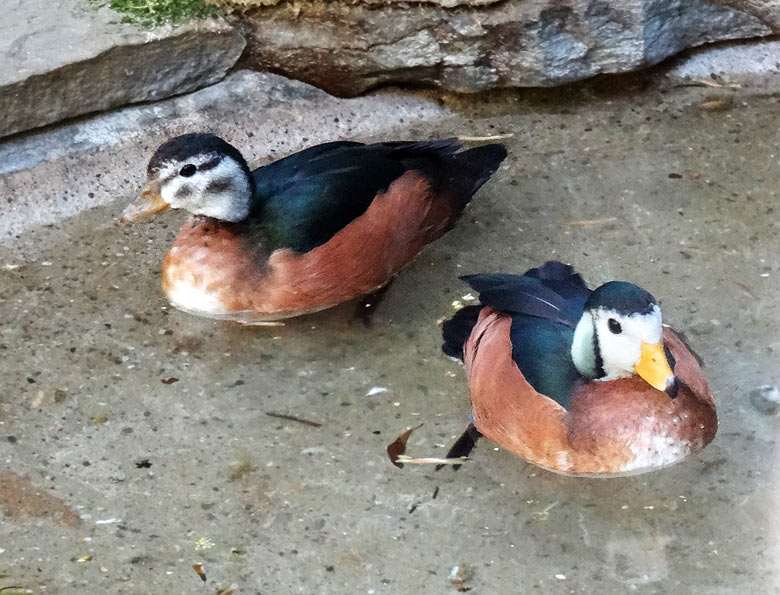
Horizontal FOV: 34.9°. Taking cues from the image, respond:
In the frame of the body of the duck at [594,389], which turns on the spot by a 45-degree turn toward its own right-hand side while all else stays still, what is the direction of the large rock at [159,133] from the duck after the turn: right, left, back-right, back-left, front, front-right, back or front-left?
back-right

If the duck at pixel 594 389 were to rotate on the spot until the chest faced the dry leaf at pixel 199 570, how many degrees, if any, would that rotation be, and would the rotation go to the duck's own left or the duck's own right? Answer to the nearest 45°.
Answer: approximately 90° to the duck's own right

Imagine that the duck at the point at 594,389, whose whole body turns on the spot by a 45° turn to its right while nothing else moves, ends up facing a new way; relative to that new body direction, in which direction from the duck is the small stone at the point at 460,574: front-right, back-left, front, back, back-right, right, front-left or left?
front-right

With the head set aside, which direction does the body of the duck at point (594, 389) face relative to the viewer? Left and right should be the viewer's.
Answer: facing the viewer and to the right of the viewer

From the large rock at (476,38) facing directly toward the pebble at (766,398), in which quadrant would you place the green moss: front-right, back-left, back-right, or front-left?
back-right

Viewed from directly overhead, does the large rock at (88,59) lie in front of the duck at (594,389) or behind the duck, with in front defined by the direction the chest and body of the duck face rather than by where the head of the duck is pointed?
behind

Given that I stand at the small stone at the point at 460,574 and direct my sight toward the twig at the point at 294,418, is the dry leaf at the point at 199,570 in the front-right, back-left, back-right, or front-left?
front-left

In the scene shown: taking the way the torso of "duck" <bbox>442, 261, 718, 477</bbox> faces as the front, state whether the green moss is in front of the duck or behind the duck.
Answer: behind

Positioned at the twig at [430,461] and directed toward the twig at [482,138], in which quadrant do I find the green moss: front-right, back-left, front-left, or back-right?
front-left

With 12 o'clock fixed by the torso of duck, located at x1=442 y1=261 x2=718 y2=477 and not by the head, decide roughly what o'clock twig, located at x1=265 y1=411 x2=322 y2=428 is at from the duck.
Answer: The twig is roughly at 5 o'clock from the duck.

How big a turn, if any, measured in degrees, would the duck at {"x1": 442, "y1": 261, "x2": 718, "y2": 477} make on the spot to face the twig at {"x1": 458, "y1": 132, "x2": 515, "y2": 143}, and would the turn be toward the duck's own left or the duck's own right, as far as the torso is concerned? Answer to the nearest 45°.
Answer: approximately 135° to the duck's own left

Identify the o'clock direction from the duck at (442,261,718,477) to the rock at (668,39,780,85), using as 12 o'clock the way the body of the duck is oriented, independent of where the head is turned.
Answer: The rock is roughly at 8 o'clock from the duck.

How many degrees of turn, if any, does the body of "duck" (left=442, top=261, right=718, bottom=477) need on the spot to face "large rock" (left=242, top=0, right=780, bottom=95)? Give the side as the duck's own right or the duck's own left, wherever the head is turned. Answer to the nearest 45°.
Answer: approximately 135° to the duck's own left

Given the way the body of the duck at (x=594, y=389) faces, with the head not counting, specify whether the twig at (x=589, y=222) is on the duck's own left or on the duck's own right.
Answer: on the duck's own left
